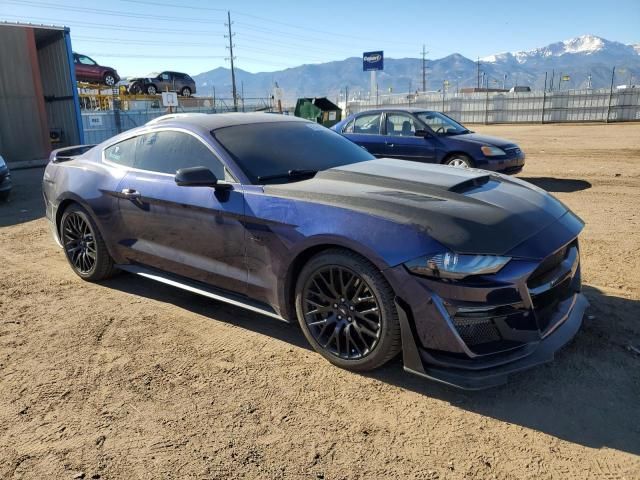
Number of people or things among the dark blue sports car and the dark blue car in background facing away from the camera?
0

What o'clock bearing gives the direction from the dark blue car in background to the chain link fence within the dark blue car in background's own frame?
The chain link fence is roughly at 8 o'clock from the dark blue car in background.

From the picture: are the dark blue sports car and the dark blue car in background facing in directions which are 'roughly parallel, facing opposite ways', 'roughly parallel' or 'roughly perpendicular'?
roughly parallel

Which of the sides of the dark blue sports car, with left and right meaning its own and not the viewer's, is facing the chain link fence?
left

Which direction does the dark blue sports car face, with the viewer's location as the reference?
facing the viewer and to the right of the viewer

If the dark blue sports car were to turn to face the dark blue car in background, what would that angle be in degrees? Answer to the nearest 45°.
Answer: approximately 135° to its left
